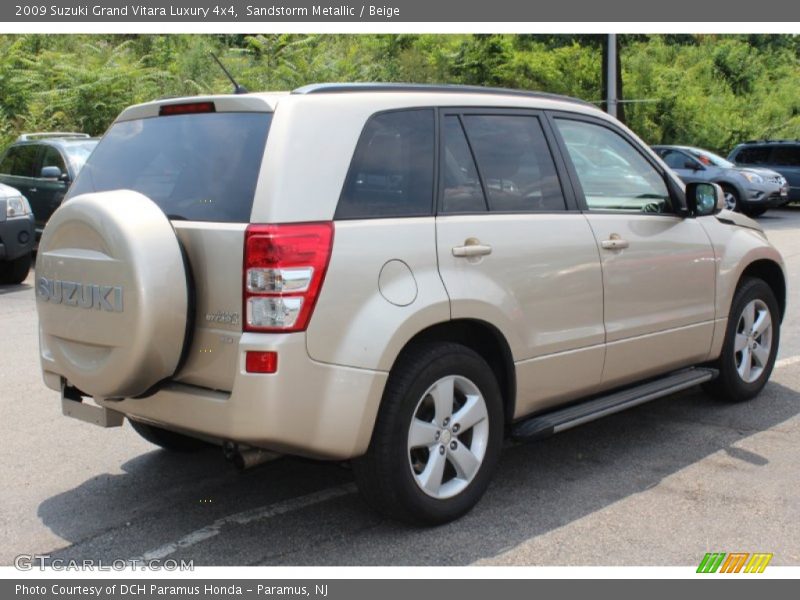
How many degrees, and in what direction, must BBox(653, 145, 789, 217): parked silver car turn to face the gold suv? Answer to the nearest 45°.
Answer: approximately 45° to its right

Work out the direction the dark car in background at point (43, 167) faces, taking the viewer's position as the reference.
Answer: facing the viewer and to the right of the viewer

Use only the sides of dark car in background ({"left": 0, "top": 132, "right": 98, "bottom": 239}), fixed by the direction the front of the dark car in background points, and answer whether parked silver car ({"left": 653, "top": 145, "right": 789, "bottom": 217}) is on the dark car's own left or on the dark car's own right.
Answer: on the dark car's own left

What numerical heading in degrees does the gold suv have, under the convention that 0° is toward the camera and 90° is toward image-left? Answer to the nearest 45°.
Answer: approximately 225°

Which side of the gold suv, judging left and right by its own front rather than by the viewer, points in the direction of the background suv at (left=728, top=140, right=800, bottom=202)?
front

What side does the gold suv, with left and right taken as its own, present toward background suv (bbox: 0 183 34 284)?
left

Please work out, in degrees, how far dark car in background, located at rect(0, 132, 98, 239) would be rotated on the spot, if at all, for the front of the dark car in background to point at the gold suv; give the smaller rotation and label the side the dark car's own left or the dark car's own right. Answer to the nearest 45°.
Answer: approximately 45° to the dark car's own right

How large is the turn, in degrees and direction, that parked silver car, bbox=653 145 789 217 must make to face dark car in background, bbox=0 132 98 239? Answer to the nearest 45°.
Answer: approximately 90° to its right

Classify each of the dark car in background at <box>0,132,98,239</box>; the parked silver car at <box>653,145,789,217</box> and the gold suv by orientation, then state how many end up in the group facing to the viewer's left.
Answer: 0

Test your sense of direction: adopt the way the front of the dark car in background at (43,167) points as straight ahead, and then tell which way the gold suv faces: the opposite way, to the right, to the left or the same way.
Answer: to the left
